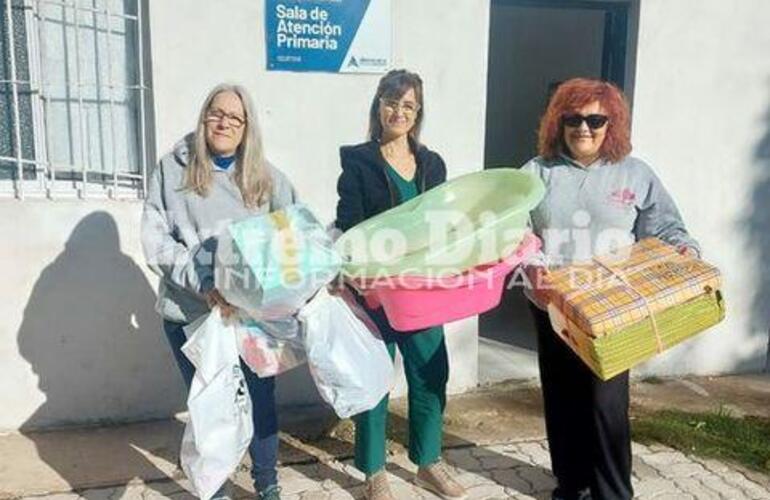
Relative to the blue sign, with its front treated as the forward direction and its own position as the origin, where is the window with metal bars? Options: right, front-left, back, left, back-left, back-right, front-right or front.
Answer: right

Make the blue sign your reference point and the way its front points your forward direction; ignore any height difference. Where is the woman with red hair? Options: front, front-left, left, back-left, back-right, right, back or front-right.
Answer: front-left

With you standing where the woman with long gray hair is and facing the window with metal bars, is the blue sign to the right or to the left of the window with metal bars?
right

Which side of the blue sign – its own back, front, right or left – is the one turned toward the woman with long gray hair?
front

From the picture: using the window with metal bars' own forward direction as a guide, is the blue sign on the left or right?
on its left

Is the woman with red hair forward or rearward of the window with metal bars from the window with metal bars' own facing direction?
forward

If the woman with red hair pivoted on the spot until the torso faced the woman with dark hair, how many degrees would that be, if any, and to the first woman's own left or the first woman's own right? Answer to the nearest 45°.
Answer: approximately 90° to the first woman's own right

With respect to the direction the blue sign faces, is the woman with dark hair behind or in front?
in front

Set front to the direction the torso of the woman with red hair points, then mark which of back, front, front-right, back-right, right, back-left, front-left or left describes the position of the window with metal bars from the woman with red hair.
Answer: right

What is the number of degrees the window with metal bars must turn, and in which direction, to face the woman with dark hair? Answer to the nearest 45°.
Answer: approximately 45° to its left

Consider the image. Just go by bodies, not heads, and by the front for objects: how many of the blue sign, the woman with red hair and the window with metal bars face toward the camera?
3

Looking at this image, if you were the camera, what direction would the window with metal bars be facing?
facing the viewer
